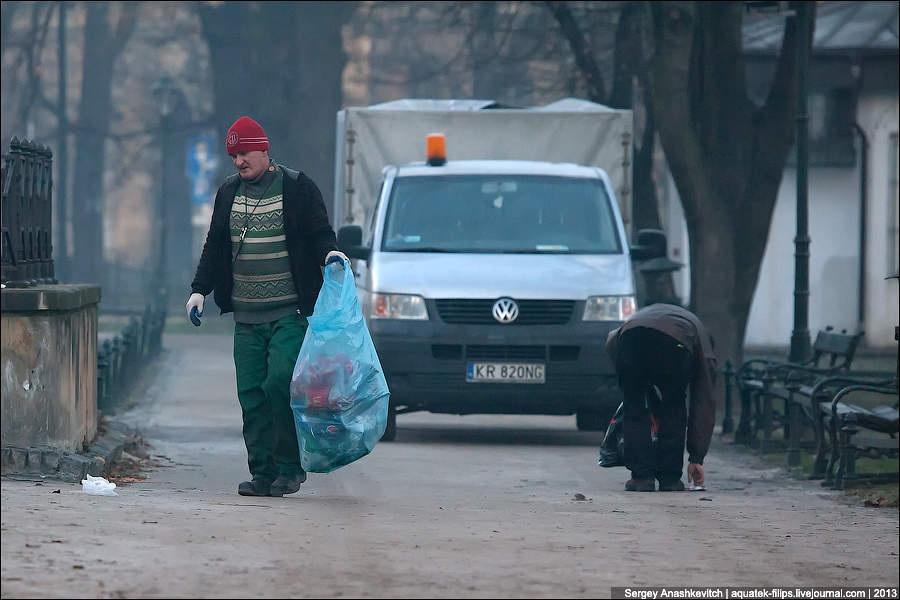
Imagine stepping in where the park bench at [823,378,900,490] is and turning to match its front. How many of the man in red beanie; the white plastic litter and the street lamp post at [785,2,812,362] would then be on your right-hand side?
1

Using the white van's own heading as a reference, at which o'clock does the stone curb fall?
The stone curb is roughly at 1 o'clock from the white van.

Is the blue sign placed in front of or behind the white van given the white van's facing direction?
behind

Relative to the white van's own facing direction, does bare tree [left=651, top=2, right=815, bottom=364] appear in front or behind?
behind

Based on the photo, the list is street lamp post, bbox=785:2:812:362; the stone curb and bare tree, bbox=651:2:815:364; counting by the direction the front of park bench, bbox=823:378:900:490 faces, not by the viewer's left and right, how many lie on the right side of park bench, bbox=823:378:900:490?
2

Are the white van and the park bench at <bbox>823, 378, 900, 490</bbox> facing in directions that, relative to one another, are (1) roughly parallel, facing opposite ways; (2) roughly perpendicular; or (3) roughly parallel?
roughly perpendicular

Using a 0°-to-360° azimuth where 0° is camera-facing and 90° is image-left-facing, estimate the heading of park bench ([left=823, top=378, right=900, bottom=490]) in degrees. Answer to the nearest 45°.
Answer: approximately 90°

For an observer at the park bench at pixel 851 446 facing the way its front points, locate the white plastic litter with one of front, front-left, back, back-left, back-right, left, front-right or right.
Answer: front-left

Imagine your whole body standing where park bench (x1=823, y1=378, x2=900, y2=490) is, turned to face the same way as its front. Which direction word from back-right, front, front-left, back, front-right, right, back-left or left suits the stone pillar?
front-left

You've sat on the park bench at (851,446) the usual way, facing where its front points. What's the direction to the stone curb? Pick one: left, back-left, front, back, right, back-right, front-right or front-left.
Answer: front-left

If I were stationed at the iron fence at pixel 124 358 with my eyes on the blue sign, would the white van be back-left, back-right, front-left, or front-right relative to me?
back-right

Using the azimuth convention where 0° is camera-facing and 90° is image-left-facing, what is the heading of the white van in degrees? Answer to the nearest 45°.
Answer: approximately 0°
